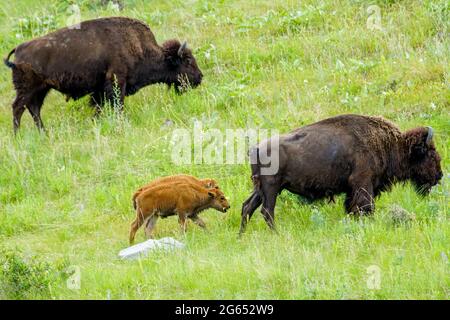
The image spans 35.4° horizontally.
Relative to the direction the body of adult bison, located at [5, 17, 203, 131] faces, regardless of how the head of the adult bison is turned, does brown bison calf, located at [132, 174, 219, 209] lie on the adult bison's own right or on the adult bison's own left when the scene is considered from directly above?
on the adult bison's own right

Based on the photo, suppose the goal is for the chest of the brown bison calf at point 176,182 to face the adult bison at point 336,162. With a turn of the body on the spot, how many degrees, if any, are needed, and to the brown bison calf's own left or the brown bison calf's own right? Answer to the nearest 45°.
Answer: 0° — it already faces it

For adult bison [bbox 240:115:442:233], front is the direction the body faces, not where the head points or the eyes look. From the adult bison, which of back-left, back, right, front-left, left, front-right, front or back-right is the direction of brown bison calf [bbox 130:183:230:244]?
back

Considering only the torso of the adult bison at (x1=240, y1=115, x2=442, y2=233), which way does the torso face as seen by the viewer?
to the viewer's right

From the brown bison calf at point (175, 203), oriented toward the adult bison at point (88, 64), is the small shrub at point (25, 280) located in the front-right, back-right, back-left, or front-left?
back-left

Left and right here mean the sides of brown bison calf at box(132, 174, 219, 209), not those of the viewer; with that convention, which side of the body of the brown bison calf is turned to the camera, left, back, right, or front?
right

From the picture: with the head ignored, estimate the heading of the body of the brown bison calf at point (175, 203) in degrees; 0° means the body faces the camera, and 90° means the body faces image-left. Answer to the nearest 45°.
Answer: approximately 270°

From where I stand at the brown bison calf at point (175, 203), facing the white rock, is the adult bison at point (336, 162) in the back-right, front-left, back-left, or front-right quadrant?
back-left

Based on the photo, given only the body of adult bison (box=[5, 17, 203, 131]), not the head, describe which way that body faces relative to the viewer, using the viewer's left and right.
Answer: facing to the right of the viewer
